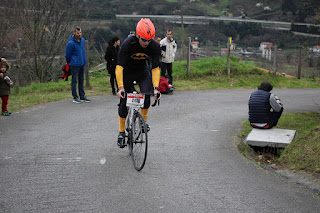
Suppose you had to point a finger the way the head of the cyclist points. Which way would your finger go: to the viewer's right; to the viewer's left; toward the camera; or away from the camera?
toward the camera

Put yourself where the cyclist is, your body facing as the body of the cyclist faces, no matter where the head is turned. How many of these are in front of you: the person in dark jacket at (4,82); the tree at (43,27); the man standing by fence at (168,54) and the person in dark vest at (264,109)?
0

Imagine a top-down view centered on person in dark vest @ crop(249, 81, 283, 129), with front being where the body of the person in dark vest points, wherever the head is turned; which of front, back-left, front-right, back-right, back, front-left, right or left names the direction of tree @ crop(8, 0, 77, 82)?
left

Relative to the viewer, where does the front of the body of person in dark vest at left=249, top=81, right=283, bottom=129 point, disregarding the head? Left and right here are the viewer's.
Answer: facing away from the viewer and to the right of the viewer

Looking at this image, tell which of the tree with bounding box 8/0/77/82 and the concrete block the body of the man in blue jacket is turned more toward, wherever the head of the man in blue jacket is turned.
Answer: the concrete block

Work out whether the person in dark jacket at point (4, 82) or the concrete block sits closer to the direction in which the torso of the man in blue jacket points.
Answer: the concrete block

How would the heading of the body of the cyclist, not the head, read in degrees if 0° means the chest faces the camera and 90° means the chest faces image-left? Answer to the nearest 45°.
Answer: approximately 0°

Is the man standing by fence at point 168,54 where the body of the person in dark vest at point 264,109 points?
no

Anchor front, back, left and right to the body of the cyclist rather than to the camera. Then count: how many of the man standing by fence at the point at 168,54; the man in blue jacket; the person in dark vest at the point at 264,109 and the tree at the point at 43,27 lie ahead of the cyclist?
0

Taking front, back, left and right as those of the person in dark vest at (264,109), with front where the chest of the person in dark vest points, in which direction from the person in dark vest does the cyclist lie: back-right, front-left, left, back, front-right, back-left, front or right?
back

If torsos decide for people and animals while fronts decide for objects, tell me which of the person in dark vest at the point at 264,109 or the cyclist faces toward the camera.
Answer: the cyclist

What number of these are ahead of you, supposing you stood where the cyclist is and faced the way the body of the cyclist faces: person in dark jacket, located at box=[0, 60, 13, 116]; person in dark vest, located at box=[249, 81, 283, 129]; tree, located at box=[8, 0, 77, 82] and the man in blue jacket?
0

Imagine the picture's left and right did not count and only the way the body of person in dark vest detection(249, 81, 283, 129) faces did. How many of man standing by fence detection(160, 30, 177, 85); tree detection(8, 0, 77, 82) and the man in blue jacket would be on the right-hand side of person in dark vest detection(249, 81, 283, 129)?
0

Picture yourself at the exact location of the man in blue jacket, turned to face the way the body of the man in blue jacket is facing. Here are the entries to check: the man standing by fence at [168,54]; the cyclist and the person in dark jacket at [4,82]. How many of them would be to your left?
1

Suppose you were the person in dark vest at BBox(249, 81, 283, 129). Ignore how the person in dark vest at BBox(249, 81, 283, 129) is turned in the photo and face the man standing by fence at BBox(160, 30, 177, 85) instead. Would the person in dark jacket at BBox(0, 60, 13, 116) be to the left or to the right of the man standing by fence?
left

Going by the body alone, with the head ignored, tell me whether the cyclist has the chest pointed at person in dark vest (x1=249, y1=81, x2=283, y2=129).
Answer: no

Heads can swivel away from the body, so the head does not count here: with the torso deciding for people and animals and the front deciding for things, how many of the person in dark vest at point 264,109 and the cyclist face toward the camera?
1

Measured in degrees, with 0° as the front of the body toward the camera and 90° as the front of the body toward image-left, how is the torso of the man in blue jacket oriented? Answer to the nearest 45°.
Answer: approximately 315°
